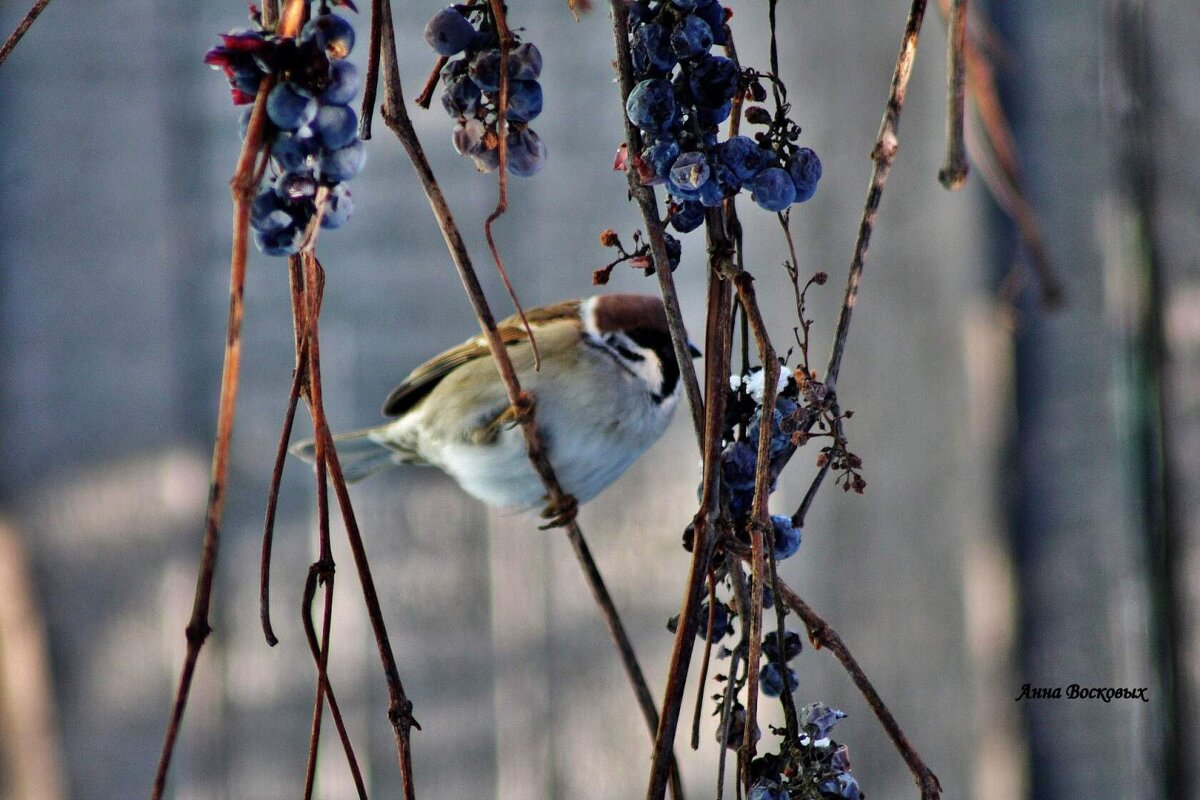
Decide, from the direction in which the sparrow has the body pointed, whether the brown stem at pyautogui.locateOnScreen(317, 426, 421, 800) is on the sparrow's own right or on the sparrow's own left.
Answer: on the sparrow's own right

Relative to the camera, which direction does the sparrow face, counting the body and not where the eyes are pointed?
to the viewer's right

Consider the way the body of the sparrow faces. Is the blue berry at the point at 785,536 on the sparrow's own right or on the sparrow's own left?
on the sparrow's own right

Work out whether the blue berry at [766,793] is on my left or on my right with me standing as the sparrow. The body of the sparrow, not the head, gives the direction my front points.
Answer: on my right
